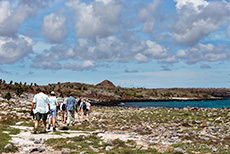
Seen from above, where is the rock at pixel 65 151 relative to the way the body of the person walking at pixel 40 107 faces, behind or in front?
behind

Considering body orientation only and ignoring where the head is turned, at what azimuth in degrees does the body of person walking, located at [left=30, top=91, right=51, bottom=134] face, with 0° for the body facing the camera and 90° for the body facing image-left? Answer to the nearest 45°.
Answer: approximately 180°
